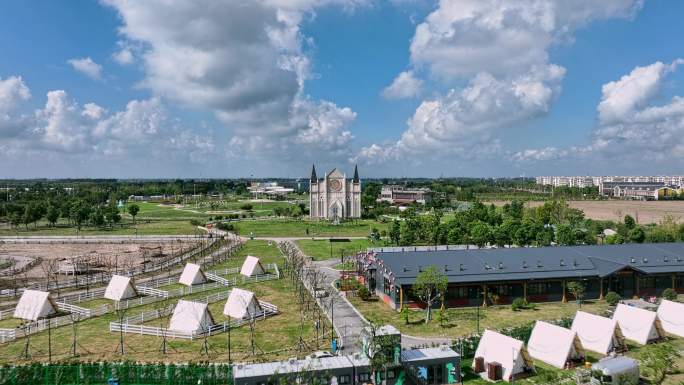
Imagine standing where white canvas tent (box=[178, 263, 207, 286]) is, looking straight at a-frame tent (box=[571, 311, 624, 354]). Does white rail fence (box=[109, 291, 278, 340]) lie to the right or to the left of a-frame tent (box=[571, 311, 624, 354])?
right

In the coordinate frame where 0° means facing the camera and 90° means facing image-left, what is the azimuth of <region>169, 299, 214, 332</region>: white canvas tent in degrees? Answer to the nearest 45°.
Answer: approximately 315°

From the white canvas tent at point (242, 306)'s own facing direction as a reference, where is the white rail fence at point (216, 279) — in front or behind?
behind

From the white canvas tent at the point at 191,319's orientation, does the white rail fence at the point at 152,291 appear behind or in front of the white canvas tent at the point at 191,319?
behind

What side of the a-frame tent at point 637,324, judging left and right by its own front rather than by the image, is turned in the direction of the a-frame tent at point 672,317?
left

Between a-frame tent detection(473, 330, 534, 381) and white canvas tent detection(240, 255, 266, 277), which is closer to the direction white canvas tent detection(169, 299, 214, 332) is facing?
the a-frame tent
